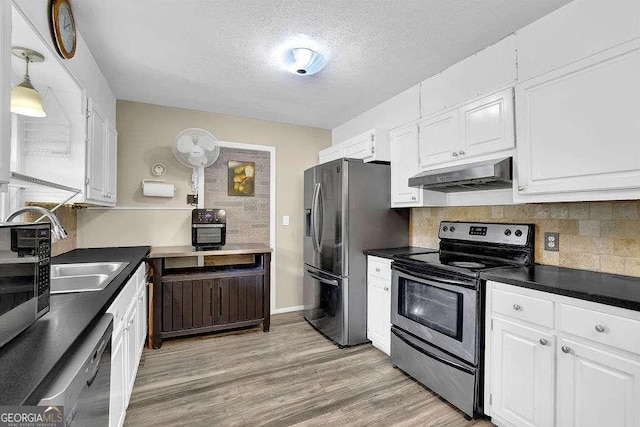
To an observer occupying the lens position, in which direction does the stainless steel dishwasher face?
facing to the right of the viewer

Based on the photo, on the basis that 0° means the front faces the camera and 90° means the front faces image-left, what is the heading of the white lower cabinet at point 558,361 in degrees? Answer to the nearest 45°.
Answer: approximately 45°

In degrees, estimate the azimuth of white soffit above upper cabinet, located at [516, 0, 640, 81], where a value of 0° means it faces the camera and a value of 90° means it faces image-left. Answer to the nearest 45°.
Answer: approximately 45°

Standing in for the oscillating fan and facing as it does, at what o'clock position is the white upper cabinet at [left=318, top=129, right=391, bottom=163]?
The white upper cabinet is roughly at 10 o'clock from the oscillating fan.

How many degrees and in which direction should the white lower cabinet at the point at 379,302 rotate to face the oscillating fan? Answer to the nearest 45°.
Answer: approximately 45° to its right

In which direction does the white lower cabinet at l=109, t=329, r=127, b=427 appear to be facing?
to the viewer's right

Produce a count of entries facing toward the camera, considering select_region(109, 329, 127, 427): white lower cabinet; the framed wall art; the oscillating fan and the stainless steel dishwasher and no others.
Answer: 2

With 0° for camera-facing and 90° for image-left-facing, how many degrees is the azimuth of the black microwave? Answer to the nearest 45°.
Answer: approximately 315°
